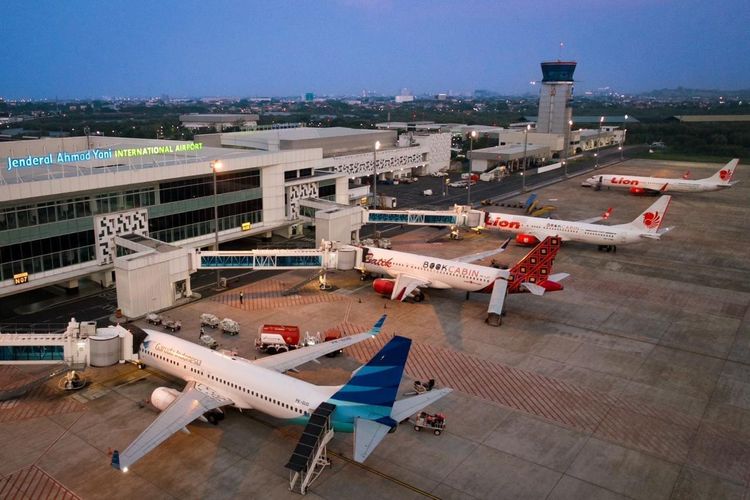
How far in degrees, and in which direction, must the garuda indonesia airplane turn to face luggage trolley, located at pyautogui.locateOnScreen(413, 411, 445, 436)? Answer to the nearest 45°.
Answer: approximately 135° to its right

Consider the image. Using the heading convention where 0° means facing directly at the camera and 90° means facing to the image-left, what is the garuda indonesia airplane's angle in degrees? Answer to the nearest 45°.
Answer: approximately 135°
